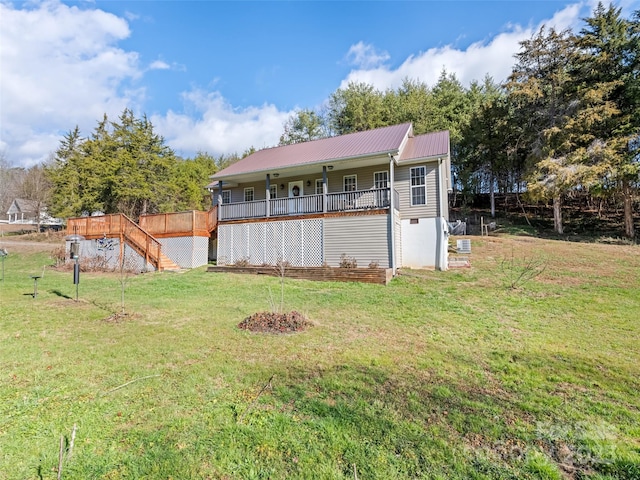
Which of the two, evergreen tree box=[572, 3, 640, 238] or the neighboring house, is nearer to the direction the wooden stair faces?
the evergreen tree

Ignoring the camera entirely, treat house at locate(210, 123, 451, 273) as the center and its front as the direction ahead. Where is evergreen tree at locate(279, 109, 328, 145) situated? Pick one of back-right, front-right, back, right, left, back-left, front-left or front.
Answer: back-right

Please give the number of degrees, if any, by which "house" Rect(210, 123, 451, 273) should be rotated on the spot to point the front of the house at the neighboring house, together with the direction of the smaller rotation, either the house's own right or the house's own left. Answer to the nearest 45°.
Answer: approximately 90° to the house's own right

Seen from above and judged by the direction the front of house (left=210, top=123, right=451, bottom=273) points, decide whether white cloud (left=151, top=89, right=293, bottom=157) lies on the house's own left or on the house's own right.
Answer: on the house's own right

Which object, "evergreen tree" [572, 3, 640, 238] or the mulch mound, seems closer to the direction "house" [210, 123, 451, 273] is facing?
the mulch mound

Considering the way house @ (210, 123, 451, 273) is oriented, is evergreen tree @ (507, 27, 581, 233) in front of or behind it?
behind
